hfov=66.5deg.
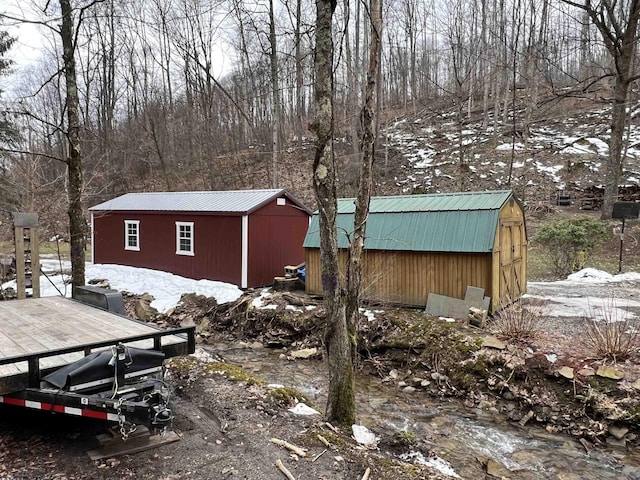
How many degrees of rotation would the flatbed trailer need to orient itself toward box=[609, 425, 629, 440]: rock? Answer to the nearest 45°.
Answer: approximately 45° to its left

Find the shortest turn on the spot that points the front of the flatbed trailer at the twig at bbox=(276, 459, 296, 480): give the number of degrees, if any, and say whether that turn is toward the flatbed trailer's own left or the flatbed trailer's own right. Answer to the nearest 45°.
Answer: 0° — it already faces it

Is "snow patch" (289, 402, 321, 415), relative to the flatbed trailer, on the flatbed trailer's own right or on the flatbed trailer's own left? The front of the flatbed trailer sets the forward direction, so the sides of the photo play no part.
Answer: on the flatbed trailer's own left

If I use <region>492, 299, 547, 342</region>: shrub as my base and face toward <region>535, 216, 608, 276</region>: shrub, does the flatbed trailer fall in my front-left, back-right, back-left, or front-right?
back-left

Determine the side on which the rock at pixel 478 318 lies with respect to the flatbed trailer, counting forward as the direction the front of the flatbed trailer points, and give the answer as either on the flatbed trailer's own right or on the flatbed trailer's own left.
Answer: on the flatbed trailer's own left

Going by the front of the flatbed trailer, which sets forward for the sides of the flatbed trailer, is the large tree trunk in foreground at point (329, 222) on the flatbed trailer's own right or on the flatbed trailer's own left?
on the flatbed trailer's own left

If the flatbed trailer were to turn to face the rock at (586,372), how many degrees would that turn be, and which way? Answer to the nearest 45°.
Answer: approximately 45° to its left

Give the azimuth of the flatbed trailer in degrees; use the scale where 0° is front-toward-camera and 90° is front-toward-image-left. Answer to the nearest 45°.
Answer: approximately 315°

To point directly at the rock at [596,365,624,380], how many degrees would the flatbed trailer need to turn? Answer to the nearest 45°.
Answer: approximately 45° to its left

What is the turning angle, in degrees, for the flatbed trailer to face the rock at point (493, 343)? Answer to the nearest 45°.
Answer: approximately 45° to its left

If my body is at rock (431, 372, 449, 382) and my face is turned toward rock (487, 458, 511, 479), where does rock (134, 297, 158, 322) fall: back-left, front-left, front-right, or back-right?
back-right

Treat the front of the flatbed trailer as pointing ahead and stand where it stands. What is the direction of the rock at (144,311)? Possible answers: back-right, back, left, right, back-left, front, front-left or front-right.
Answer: back-left
